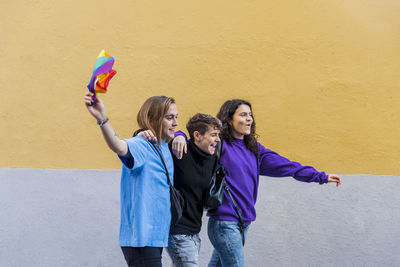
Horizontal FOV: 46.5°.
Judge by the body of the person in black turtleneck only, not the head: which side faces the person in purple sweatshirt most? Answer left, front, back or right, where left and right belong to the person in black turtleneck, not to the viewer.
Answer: left

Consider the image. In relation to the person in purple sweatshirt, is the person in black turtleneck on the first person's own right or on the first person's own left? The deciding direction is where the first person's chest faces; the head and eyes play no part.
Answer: on the first person's own right

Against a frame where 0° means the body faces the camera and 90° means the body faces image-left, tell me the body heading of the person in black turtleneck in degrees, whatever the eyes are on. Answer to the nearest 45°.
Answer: approximately 315°

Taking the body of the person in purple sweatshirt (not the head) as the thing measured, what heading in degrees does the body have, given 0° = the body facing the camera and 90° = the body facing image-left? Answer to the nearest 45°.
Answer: approximately 315°

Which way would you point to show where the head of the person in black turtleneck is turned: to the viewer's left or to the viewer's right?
to the viewer's right
